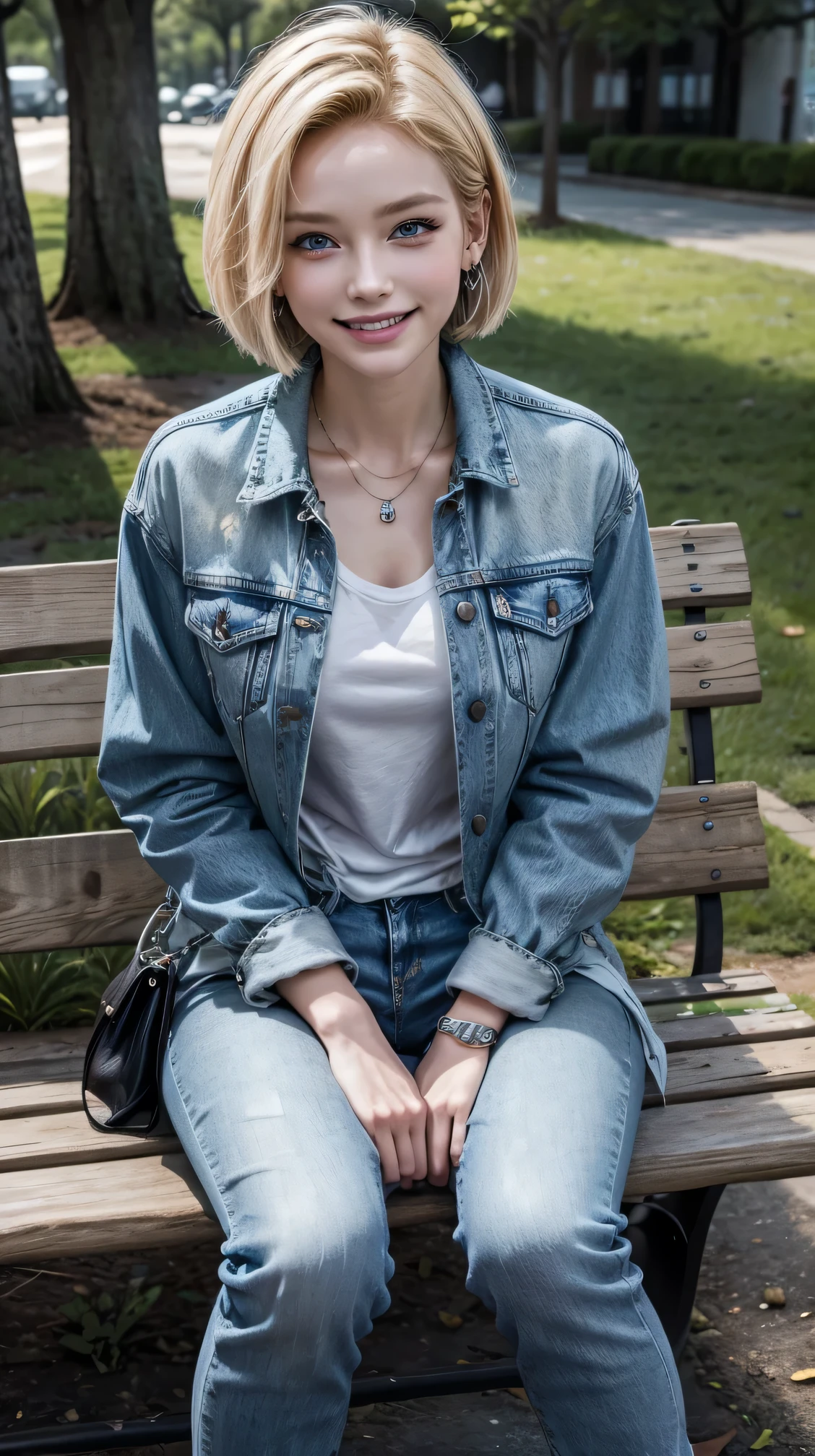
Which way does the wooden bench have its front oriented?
toward the camera

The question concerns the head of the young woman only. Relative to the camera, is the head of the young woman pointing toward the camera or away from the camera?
toward the camera

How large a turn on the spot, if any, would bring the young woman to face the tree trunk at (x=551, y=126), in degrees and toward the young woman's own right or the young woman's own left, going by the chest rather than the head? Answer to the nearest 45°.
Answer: approximately 180°

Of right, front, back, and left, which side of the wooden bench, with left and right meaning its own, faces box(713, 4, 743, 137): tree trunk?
back

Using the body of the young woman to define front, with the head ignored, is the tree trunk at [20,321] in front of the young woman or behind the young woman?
behind

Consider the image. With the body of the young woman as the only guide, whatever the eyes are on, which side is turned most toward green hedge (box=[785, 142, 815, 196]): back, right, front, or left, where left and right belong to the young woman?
back

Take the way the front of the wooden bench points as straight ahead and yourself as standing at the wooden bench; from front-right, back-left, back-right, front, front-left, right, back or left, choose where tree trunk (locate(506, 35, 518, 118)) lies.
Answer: back

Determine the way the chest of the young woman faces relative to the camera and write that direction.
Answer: toward the camera

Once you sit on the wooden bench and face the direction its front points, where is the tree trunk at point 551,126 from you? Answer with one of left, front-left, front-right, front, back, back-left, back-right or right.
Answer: back
